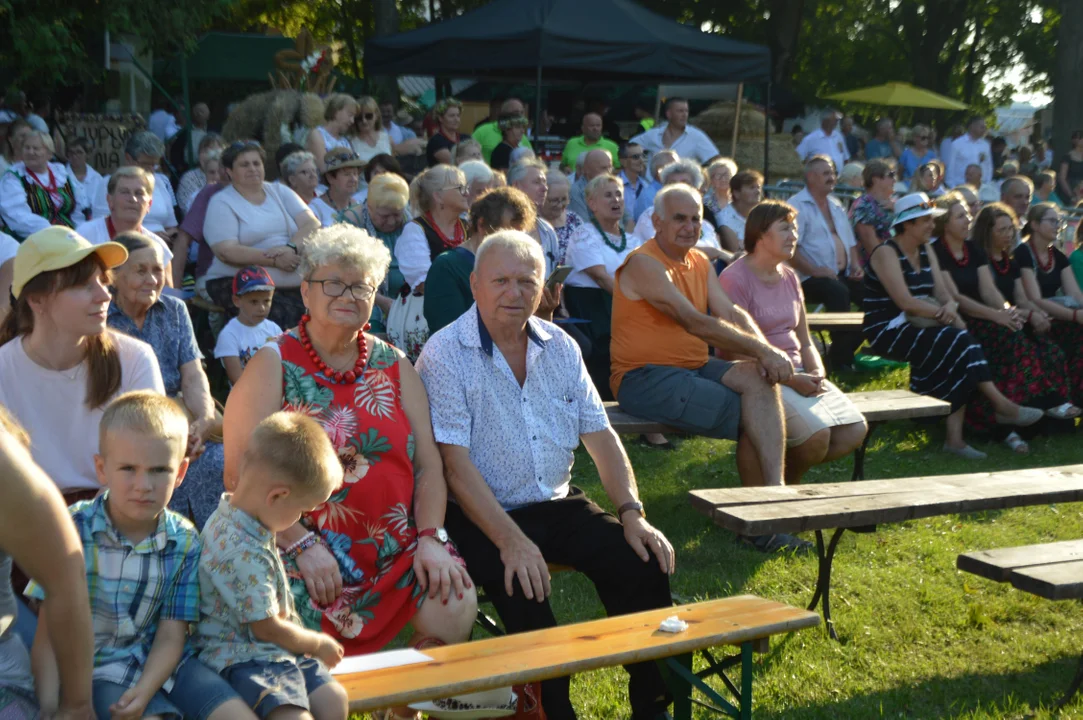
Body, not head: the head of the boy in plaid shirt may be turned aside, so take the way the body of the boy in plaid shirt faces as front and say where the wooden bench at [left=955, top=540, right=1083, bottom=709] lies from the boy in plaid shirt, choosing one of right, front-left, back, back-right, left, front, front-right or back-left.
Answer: left

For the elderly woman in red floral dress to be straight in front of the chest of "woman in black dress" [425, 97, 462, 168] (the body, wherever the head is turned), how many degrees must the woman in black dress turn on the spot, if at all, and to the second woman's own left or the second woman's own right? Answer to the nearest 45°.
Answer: approximately 45° to the second woman's own right

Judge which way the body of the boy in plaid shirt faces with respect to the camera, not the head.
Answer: toward the camera

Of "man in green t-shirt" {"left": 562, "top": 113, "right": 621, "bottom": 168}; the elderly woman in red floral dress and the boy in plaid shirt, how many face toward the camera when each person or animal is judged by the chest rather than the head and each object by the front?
3

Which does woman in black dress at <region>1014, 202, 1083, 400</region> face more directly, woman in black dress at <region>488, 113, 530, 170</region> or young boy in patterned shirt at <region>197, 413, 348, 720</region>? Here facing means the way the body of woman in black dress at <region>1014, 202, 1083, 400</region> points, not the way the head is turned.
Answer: the young boy in patterned shirt

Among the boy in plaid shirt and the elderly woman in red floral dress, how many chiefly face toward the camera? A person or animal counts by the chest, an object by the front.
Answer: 2

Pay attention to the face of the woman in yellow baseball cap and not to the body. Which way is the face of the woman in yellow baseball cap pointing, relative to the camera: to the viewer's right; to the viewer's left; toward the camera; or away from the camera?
to the viewer's right

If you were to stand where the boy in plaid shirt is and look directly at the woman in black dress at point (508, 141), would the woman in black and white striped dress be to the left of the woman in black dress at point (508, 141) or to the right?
right

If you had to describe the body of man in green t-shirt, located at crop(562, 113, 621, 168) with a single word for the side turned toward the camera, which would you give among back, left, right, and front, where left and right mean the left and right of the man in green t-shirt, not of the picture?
front

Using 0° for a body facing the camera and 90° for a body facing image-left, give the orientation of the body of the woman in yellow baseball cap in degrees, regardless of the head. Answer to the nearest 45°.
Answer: approximately 315°

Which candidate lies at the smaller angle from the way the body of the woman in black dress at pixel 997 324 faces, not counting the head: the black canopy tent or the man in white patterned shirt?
the man in white patterned shirt

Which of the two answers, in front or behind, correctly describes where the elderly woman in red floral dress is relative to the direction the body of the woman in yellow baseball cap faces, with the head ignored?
in front
